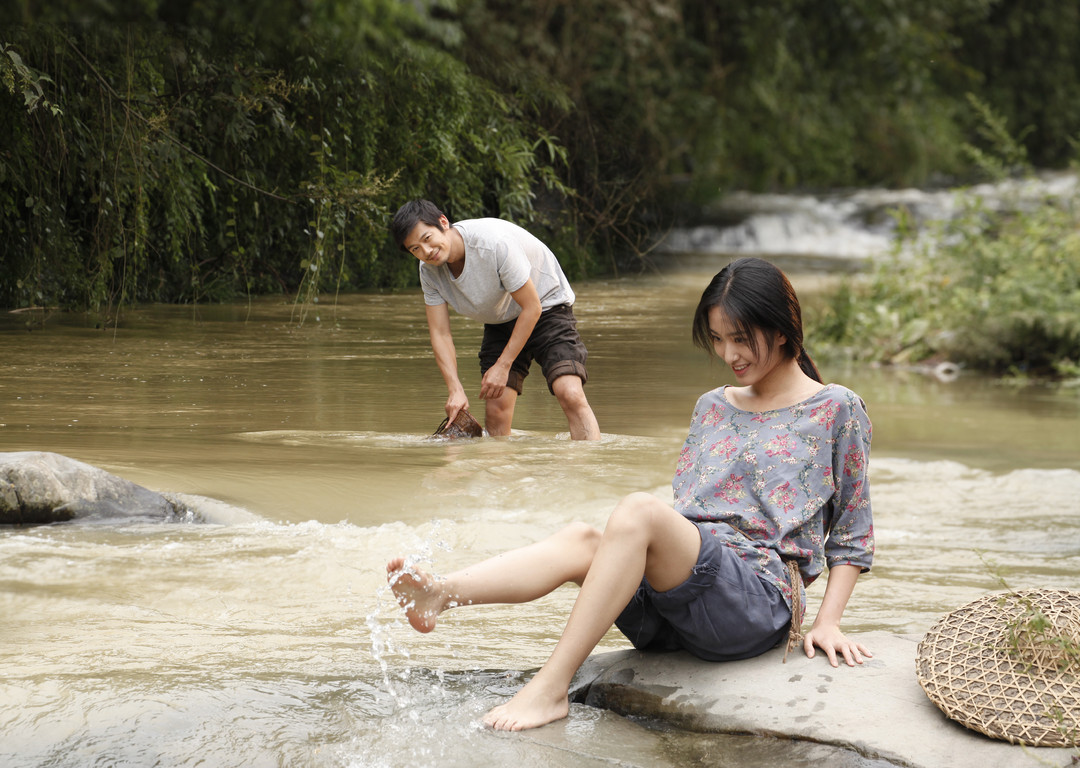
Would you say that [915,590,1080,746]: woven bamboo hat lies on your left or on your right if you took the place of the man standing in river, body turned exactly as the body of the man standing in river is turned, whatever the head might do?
on your left

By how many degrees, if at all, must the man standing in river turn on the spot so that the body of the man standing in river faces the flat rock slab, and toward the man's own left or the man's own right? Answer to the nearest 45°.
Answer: approximately 45° to the man's own left
